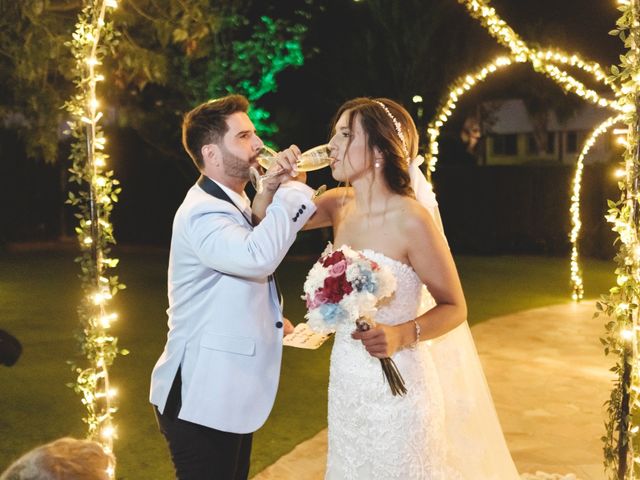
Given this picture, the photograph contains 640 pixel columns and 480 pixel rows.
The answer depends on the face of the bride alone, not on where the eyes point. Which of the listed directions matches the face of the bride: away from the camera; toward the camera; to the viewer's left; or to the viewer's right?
to the viewer's left

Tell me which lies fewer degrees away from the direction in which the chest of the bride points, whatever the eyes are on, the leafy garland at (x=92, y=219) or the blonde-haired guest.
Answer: the blonde-haired guest

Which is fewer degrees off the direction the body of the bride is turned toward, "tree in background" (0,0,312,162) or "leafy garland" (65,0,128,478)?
the leafy garland

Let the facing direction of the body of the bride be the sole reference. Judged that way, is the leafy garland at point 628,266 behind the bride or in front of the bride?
behind

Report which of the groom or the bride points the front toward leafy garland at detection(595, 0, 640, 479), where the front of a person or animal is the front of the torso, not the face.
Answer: the groom

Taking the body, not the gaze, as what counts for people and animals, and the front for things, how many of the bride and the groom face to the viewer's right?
1

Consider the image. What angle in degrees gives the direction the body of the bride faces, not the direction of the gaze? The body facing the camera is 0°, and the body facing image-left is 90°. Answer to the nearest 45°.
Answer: approximately 45°

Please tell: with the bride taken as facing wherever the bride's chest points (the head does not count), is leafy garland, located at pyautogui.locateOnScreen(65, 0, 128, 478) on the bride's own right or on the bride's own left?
on the bride's own right

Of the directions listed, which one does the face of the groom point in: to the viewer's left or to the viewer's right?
to the viewer's right

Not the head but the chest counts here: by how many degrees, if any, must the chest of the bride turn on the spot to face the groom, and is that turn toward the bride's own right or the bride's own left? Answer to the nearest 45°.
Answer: approximately 45° to the bride's own right

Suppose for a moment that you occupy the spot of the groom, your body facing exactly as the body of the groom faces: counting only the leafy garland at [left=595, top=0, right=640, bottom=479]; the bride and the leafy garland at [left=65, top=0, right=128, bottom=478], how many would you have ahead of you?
2

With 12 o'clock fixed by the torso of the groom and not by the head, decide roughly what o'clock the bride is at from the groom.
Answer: The bride is roughly at 12 o'clock from the groom.

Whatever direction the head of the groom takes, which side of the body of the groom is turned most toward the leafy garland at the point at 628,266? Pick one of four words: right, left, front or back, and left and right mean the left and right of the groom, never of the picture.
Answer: front

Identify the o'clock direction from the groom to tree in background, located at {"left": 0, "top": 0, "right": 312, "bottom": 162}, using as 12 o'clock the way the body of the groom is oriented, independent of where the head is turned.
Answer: The tree in background is roughly at 9 o'clock from the groom.

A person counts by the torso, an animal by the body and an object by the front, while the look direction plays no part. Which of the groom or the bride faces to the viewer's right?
the groom

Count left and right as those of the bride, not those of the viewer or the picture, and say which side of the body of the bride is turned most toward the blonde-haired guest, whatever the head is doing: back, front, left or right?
front

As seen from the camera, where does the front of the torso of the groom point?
to the viewer's right
